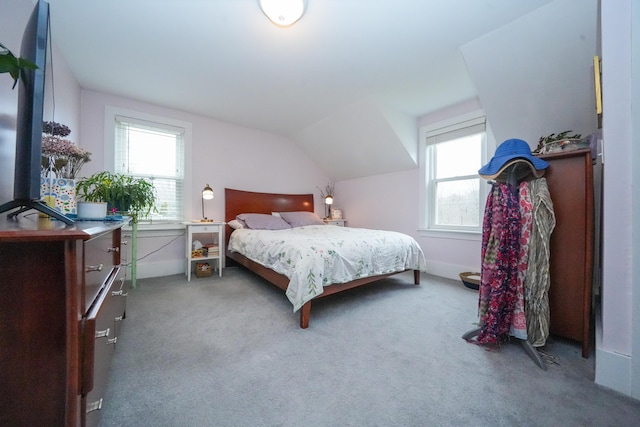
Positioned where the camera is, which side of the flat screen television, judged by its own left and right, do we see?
right

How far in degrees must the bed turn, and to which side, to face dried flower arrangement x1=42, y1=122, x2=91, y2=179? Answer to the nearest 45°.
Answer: approximately 90° to its right

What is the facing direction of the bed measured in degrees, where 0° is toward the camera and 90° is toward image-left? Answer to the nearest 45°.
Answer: approximately 315°

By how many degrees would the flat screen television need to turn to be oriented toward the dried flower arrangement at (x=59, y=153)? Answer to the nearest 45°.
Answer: approximately 90° to its left

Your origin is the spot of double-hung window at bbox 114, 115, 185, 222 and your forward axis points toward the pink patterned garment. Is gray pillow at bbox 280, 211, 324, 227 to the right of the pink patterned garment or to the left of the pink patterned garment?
left
